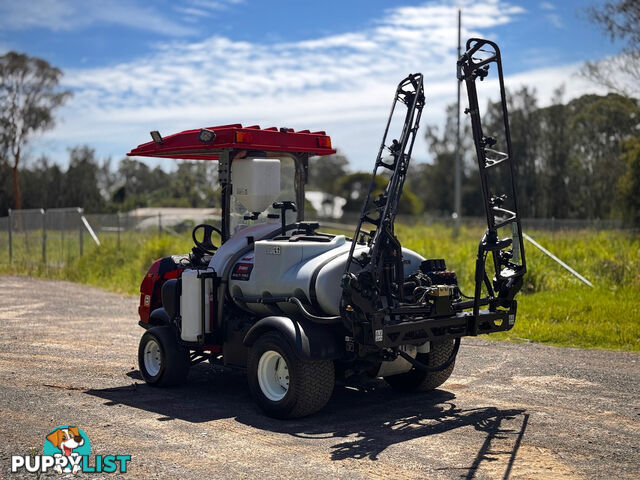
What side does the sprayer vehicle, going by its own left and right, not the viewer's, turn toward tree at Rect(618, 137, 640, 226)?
right

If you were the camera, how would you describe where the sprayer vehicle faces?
facing away from the viewer and to the left of the viewer

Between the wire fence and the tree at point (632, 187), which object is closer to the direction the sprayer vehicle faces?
the wire fence
